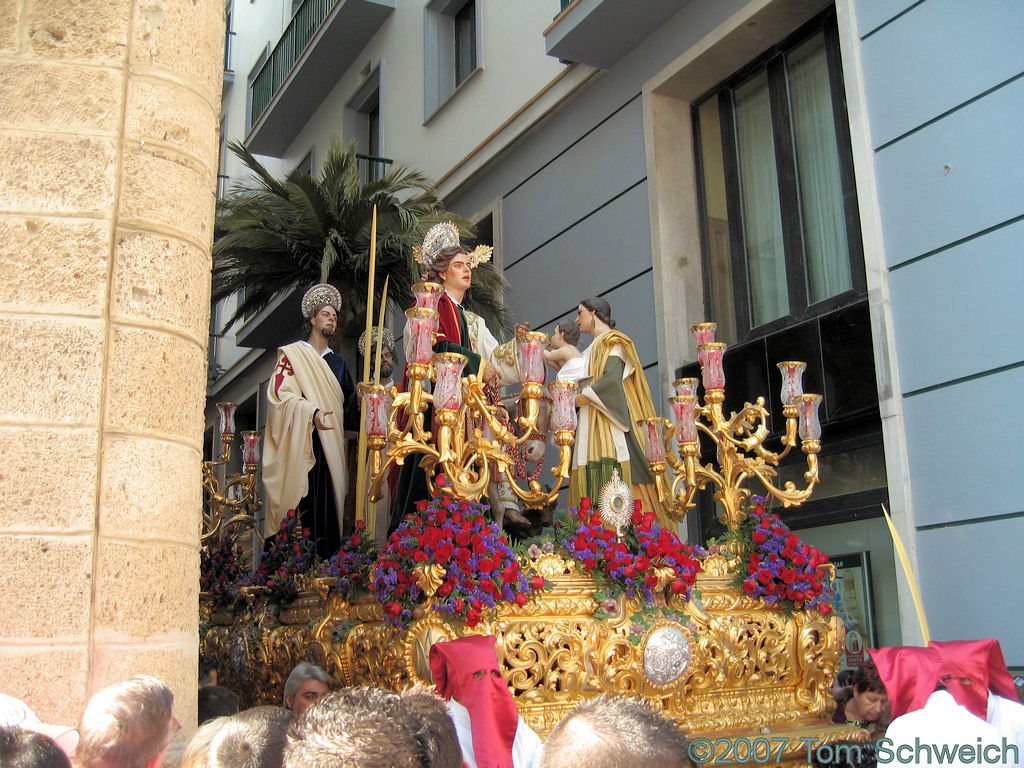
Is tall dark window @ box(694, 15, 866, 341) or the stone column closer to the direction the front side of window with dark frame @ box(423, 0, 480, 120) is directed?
the stone column

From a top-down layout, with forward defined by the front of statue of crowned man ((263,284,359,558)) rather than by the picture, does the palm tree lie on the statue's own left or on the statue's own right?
on the statue's own left

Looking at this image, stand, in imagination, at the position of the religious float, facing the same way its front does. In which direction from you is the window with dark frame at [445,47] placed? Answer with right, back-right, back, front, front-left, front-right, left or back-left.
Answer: back-left

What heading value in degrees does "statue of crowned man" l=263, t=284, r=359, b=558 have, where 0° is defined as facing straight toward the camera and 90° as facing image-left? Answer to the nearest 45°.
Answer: approximately 315°

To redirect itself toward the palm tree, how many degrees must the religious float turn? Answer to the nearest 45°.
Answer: approximately 180°

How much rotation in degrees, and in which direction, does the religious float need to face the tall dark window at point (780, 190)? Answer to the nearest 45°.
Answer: approximately 90° to its left

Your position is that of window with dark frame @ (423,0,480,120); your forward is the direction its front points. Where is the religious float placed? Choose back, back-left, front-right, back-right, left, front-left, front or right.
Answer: front-left

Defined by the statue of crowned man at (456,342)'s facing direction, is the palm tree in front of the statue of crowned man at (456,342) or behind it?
behind
